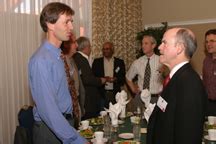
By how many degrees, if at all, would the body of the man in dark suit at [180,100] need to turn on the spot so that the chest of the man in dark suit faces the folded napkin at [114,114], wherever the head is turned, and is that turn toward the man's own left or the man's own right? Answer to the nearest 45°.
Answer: approximately 45° to the man's own right

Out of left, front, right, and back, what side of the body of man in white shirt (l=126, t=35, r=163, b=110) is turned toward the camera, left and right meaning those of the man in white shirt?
front

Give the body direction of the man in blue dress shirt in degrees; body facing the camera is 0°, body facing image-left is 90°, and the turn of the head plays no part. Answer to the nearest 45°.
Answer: approximately 270°

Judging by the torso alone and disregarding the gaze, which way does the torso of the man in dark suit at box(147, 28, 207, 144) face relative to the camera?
to the viewer's left

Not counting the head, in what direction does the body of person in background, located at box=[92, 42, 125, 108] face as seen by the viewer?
toward the camera

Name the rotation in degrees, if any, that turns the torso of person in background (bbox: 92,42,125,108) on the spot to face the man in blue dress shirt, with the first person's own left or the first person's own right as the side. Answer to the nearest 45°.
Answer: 0° — they already face them

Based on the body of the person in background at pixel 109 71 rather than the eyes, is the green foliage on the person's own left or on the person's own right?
on the person's own left

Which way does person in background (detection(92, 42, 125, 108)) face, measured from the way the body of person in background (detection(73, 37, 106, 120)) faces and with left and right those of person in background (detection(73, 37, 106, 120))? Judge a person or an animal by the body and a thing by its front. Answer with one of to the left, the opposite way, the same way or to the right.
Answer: to the right

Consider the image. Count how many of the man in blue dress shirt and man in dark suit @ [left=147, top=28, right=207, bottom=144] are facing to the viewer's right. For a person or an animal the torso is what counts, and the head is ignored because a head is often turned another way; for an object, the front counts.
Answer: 1

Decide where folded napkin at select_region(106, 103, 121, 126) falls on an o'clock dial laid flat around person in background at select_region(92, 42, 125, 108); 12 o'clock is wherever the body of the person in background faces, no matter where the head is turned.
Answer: The folded napkin is roughly at 12 o'clock from the person in background.

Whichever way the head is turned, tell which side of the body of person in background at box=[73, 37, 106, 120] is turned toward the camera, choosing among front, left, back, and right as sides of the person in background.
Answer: right

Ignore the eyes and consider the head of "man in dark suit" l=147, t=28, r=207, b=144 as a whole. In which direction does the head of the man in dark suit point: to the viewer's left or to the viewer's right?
to the viewer's left

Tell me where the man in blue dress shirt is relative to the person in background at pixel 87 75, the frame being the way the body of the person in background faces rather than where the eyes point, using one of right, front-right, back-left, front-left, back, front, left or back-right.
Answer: right

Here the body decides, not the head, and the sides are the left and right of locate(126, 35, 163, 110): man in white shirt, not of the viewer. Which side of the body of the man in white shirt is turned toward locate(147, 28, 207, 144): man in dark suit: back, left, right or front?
front

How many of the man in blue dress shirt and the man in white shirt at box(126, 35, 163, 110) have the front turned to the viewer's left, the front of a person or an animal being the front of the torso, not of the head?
0

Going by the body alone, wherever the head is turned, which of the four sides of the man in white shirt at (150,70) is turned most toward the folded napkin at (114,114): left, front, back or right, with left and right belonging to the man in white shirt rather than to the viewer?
front
